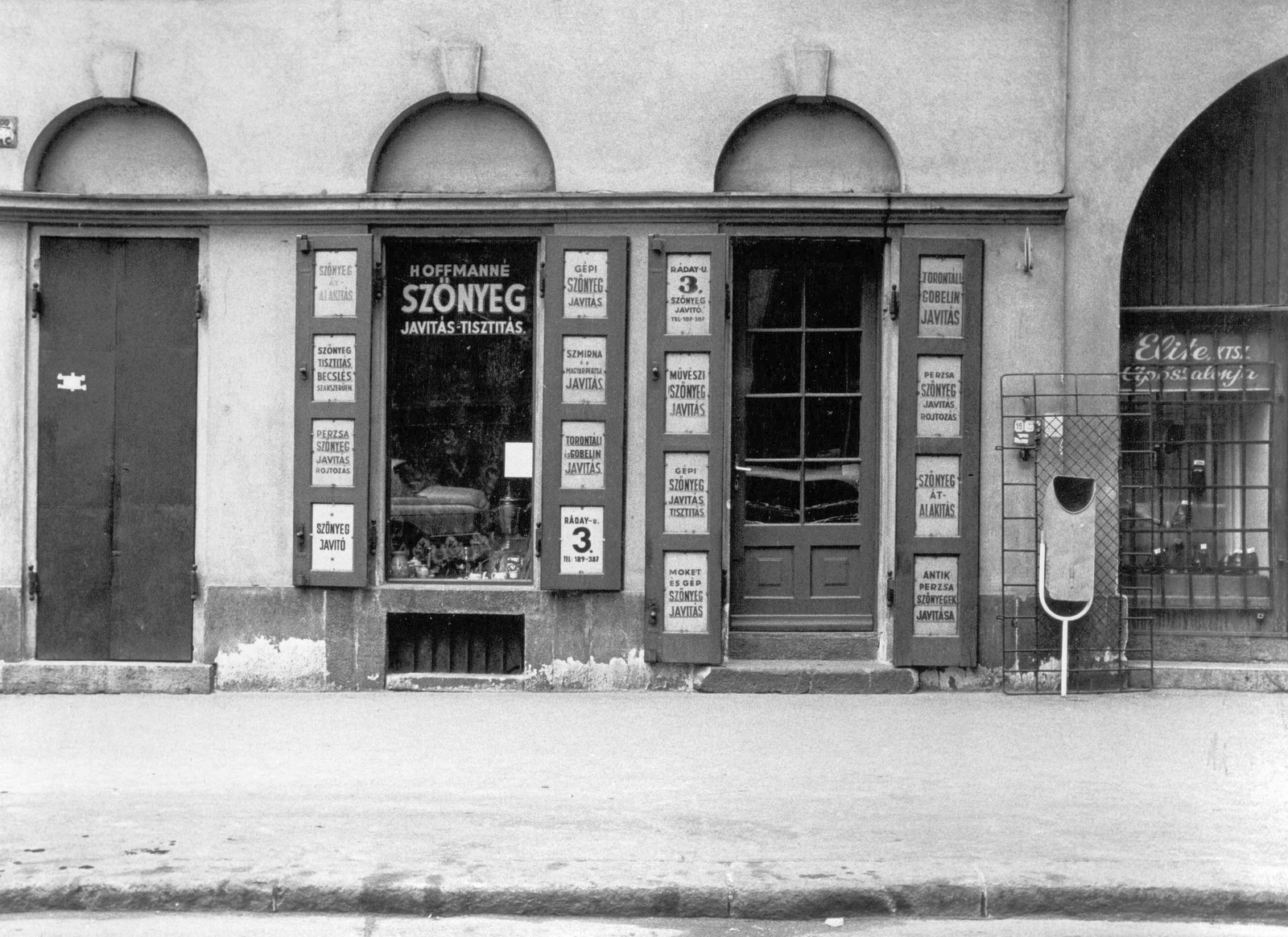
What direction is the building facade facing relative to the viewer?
toward the camera
